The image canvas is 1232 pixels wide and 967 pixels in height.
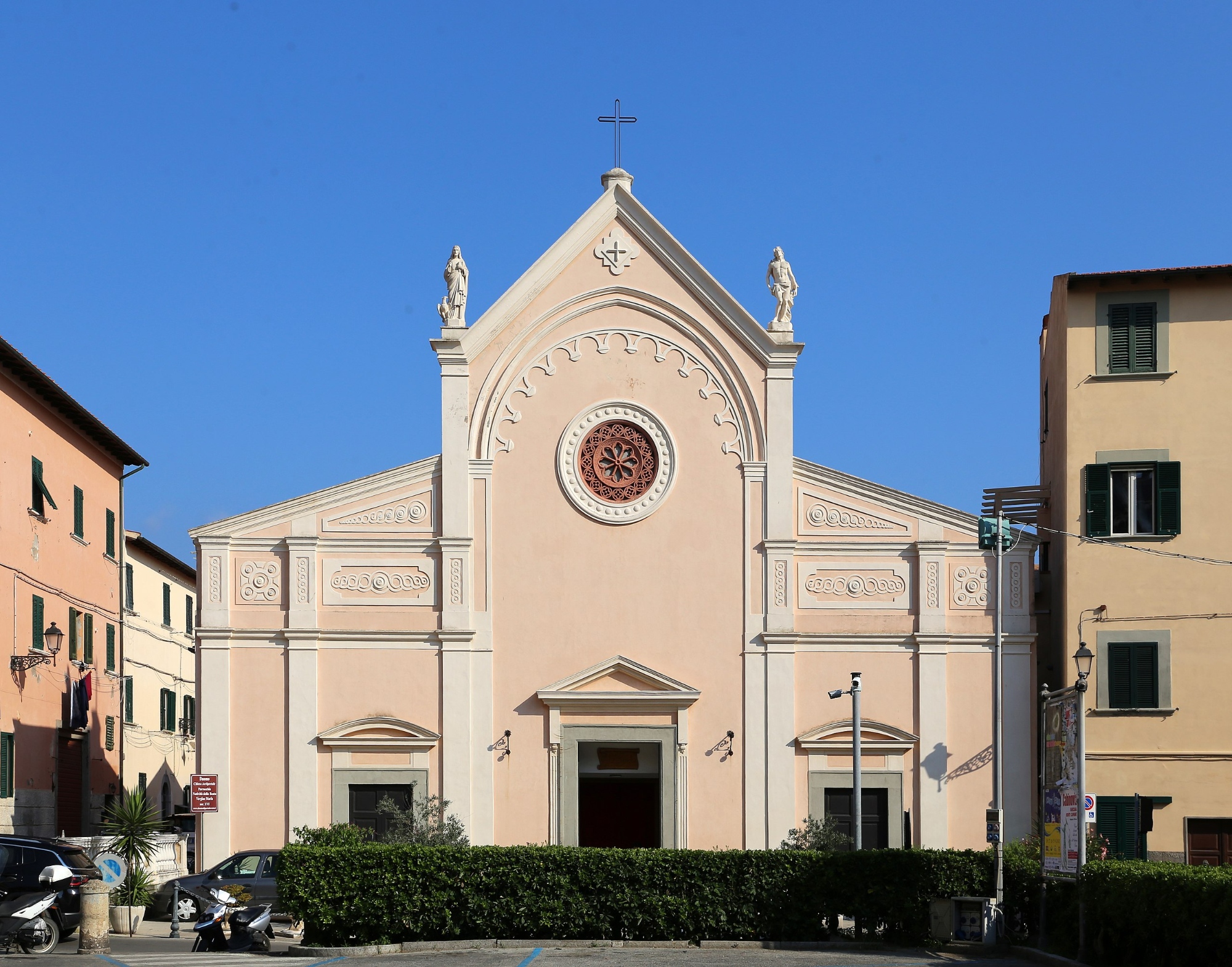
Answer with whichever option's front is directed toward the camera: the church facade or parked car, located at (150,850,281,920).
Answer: the church facade

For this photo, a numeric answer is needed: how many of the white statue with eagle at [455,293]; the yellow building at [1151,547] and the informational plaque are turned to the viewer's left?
0

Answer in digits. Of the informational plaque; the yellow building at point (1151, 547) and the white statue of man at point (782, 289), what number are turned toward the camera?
3

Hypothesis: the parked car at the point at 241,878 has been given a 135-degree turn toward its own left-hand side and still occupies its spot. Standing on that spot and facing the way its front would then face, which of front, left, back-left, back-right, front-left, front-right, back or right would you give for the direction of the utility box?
front

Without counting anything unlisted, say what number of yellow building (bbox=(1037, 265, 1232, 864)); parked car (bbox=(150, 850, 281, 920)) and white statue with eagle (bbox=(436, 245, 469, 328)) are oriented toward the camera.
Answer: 2

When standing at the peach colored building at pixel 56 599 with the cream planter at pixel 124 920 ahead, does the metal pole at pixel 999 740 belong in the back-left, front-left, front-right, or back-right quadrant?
front-left

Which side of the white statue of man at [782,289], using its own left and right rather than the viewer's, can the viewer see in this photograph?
front

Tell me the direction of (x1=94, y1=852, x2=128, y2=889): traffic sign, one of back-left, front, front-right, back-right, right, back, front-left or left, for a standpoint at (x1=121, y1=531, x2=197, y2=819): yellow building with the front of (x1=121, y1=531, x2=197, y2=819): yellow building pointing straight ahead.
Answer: front-right

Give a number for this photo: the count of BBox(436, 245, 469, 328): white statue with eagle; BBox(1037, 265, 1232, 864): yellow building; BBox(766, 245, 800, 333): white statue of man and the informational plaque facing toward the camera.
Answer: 4

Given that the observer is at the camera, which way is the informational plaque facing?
facing the viewer

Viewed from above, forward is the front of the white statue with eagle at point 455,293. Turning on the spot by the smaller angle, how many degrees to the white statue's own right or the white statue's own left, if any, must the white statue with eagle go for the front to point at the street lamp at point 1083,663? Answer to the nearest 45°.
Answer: approximately 45° to the white statue's own left

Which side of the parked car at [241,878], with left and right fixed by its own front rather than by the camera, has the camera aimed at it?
left

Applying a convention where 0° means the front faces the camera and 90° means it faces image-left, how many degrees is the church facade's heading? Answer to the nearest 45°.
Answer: approximately 0°

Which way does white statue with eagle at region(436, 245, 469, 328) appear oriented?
toward the camera
